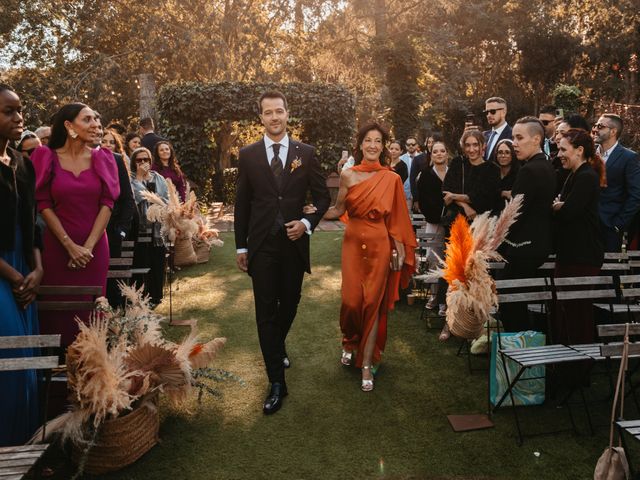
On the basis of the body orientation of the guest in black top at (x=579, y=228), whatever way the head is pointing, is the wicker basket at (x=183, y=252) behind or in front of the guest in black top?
in front

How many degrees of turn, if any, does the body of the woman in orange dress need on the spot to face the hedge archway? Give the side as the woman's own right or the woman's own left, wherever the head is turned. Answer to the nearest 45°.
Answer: approximately 180°

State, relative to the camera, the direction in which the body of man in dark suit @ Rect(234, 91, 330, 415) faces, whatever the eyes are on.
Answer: toward the camera

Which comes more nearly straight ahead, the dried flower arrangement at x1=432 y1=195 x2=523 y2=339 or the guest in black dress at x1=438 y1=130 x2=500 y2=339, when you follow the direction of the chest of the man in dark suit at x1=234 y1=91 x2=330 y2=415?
the dried flower arrangement

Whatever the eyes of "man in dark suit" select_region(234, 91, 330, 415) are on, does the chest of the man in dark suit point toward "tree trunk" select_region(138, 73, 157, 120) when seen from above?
no

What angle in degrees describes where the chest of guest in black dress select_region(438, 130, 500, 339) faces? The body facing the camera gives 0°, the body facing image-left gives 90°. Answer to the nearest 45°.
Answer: approximately 45°

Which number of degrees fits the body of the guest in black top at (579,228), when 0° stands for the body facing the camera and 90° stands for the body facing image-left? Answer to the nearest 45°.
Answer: approximately 90°

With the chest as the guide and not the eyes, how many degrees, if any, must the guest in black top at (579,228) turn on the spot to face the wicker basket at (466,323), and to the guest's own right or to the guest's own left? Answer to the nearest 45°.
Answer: approximately 45° to the guest's own left

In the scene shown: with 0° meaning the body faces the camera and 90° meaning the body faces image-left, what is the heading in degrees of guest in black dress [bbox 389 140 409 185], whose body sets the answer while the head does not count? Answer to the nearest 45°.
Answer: approximately 45°

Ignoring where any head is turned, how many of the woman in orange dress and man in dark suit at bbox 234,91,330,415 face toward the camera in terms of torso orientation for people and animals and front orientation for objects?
2

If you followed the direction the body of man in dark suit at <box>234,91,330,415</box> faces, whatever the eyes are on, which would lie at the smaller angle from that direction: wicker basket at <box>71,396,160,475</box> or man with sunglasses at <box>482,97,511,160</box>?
the wicker basket

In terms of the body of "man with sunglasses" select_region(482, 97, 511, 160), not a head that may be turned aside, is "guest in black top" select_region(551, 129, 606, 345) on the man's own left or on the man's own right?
on the man's own left

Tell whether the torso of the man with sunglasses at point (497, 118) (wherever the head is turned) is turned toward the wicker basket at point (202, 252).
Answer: no

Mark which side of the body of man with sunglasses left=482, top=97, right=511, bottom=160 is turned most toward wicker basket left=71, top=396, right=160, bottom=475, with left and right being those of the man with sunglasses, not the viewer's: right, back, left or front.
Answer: front

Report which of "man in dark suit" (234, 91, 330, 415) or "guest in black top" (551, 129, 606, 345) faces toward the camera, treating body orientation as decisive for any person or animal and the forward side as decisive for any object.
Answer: the man in dark suit

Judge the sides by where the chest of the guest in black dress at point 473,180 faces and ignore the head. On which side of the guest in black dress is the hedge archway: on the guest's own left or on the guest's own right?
on the guest's own right

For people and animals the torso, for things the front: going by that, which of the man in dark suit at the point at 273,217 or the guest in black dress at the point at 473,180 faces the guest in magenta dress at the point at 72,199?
the guest in black dress
